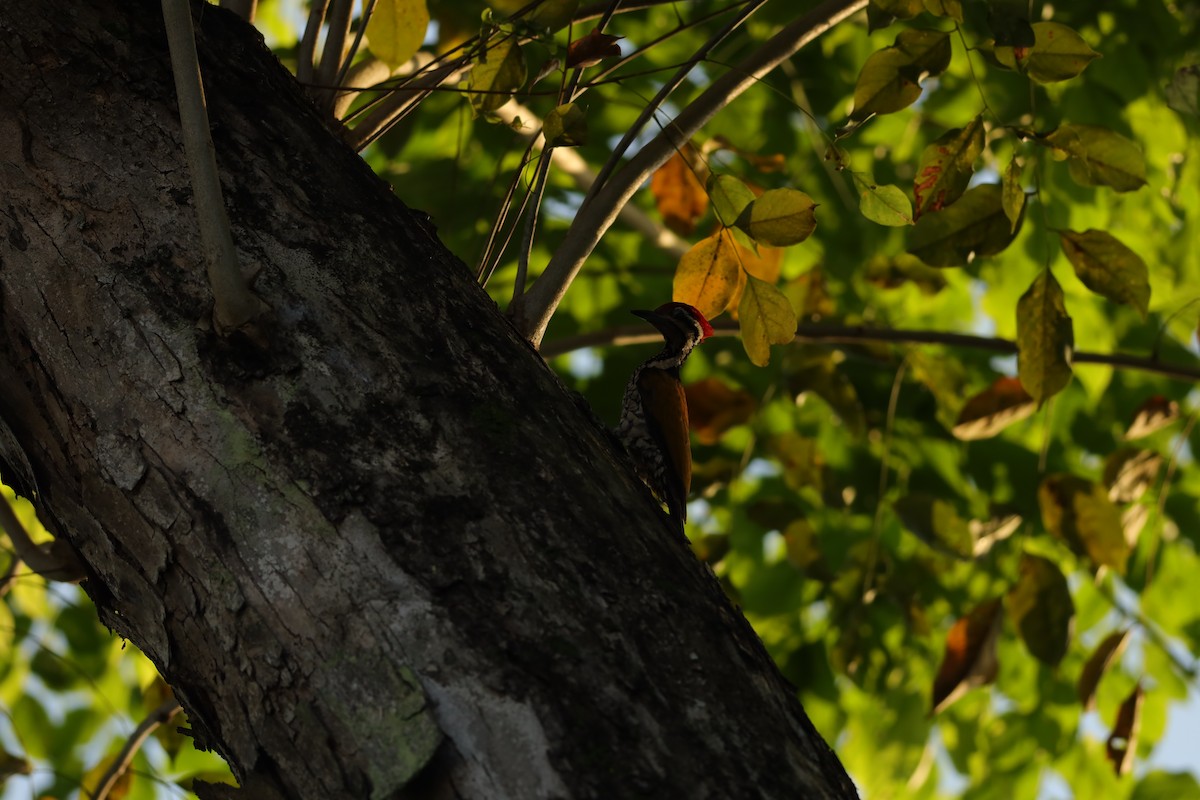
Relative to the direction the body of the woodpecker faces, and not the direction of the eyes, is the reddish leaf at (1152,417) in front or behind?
behind

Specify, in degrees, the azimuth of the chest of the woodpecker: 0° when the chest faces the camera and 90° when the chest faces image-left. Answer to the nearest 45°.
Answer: approximately 90°
